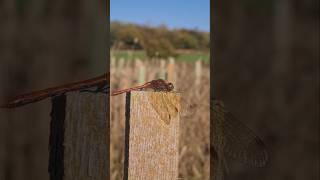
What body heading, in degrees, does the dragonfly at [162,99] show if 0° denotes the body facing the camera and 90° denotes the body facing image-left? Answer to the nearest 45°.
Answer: approximately 270°
